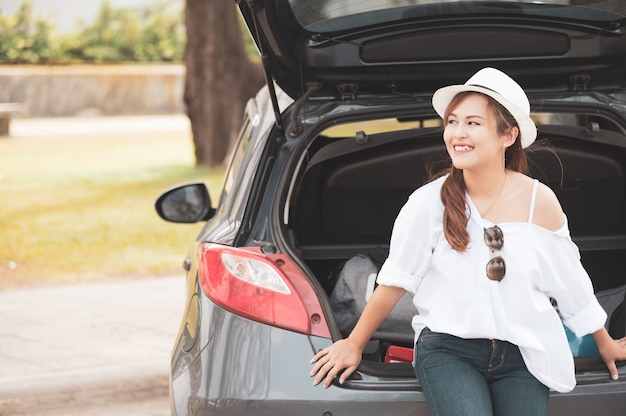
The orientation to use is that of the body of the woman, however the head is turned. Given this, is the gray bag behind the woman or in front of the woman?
behind

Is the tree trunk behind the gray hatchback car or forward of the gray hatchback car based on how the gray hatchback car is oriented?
forward

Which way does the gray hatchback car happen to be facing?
away from the camera

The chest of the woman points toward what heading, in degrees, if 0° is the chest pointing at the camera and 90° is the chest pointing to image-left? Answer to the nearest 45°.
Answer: approximately 0°
